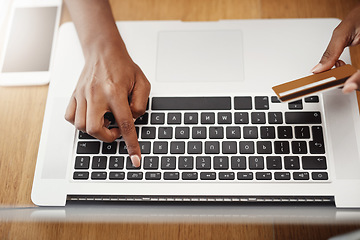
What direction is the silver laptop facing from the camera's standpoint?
away from the camera
